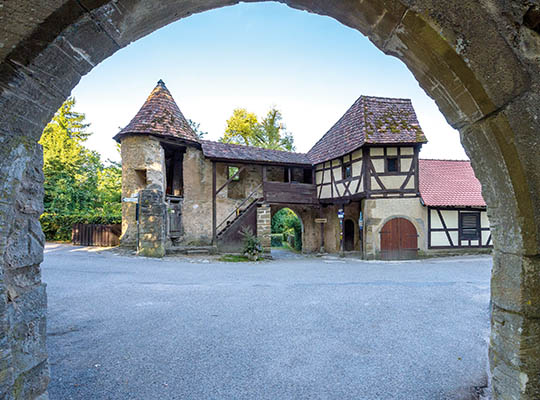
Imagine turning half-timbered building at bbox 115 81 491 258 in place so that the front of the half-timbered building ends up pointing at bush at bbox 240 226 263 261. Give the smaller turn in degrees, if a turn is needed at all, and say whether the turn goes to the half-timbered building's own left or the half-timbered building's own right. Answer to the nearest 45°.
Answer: approximately 45° to the half-timbered building's own right

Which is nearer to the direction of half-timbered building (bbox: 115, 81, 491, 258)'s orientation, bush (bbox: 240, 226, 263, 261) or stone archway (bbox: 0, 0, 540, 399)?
the stone archway

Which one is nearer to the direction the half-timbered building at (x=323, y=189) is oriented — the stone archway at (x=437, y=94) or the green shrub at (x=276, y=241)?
the stone archway

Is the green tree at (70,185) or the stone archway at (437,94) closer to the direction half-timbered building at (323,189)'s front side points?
the stone archway

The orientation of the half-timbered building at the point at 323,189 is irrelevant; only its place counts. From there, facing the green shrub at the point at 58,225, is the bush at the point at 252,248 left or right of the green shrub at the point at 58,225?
left

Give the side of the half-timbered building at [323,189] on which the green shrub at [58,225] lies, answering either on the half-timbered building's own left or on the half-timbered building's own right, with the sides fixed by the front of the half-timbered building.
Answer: on the half-timbered building's own right

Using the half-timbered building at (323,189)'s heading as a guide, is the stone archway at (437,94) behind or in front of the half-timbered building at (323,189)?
in front

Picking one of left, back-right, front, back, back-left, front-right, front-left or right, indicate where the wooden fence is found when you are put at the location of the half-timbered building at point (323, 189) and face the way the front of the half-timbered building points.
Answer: right

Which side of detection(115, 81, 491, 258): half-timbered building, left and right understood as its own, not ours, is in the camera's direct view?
front

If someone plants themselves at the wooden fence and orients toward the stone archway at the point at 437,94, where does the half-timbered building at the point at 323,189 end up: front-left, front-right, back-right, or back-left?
front-left

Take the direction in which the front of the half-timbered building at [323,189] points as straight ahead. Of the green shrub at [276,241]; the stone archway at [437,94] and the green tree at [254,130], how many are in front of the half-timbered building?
1

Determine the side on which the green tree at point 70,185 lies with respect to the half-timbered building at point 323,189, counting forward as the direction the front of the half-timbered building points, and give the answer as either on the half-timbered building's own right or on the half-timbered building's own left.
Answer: on the half-timbered building's own right
